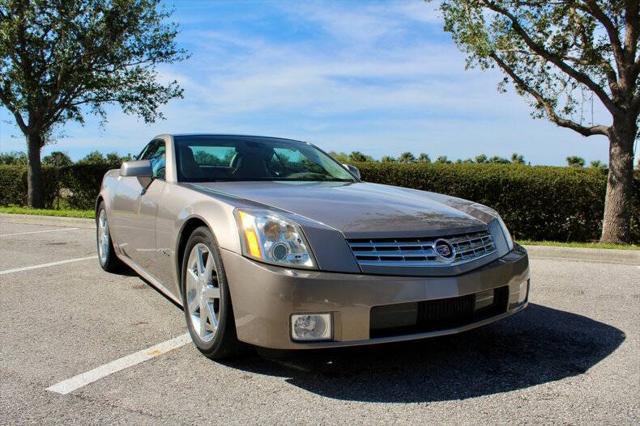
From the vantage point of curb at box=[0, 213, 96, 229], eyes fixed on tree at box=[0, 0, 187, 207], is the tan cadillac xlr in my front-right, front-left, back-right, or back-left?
back-right

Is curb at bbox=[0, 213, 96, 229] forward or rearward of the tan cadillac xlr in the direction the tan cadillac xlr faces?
rearward

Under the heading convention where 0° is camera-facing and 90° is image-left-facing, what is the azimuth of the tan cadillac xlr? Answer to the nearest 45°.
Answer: approximately 315°

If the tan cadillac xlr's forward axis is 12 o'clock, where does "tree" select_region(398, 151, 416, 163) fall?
The tree is roughly at 8 o'clock from the tan cadillac xlr.

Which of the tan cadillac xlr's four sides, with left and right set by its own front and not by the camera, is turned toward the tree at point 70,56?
back

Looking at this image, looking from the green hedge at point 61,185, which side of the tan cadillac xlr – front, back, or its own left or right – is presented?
back

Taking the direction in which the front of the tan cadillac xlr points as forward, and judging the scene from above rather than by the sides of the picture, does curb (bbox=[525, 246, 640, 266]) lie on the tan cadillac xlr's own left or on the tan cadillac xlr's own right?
on the tan cadillac xlr's own left

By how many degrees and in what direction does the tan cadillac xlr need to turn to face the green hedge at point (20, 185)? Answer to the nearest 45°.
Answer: approximately 180°

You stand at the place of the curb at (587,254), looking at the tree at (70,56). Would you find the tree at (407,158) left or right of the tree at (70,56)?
right
